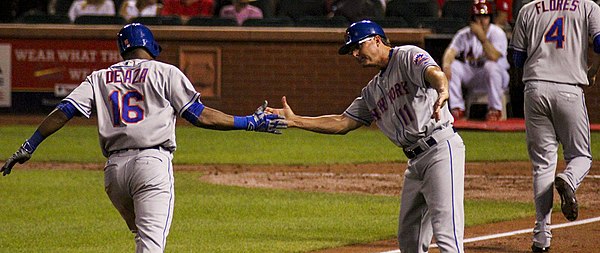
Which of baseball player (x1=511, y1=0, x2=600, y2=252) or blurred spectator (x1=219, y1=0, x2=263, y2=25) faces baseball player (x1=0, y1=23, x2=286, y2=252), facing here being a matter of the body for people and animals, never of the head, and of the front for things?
the blurred spectator

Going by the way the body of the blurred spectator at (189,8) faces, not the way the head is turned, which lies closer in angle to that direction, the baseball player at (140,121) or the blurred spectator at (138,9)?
the baseball player

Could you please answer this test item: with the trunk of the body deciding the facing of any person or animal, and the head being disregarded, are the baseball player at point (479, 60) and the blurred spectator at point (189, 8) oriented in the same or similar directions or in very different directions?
same or similar directions

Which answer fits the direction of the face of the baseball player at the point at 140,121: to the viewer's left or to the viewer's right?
to the viewer's right

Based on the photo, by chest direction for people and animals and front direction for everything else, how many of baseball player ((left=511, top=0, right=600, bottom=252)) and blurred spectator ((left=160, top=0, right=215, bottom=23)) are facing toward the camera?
1

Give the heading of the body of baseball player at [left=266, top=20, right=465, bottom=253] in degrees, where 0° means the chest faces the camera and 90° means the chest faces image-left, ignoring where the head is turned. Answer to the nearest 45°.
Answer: approximately 45°

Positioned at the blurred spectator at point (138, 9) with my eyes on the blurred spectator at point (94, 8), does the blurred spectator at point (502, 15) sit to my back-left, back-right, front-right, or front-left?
back-left

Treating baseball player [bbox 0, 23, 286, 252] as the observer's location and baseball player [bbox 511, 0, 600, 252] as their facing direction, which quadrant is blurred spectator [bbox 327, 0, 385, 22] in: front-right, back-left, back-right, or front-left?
front-left

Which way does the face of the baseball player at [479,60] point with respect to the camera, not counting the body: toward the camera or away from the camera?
toward the camera

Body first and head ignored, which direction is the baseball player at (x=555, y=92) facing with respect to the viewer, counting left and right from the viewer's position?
facing away from the viewer

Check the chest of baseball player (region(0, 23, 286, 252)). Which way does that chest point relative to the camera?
away from the camera

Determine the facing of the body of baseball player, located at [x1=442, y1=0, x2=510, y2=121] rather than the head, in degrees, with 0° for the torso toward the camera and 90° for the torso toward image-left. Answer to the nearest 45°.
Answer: approximately 0°

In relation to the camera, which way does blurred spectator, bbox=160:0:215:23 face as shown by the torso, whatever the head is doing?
toward the camera

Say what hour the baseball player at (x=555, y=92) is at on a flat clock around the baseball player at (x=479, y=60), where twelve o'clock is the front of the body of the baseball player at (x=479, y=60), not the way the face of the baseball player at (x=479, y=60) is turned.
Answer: the baseball player at (x=555, y=92) is roughly at 12 o'clock from the baseball player at (x=479, y=60).
